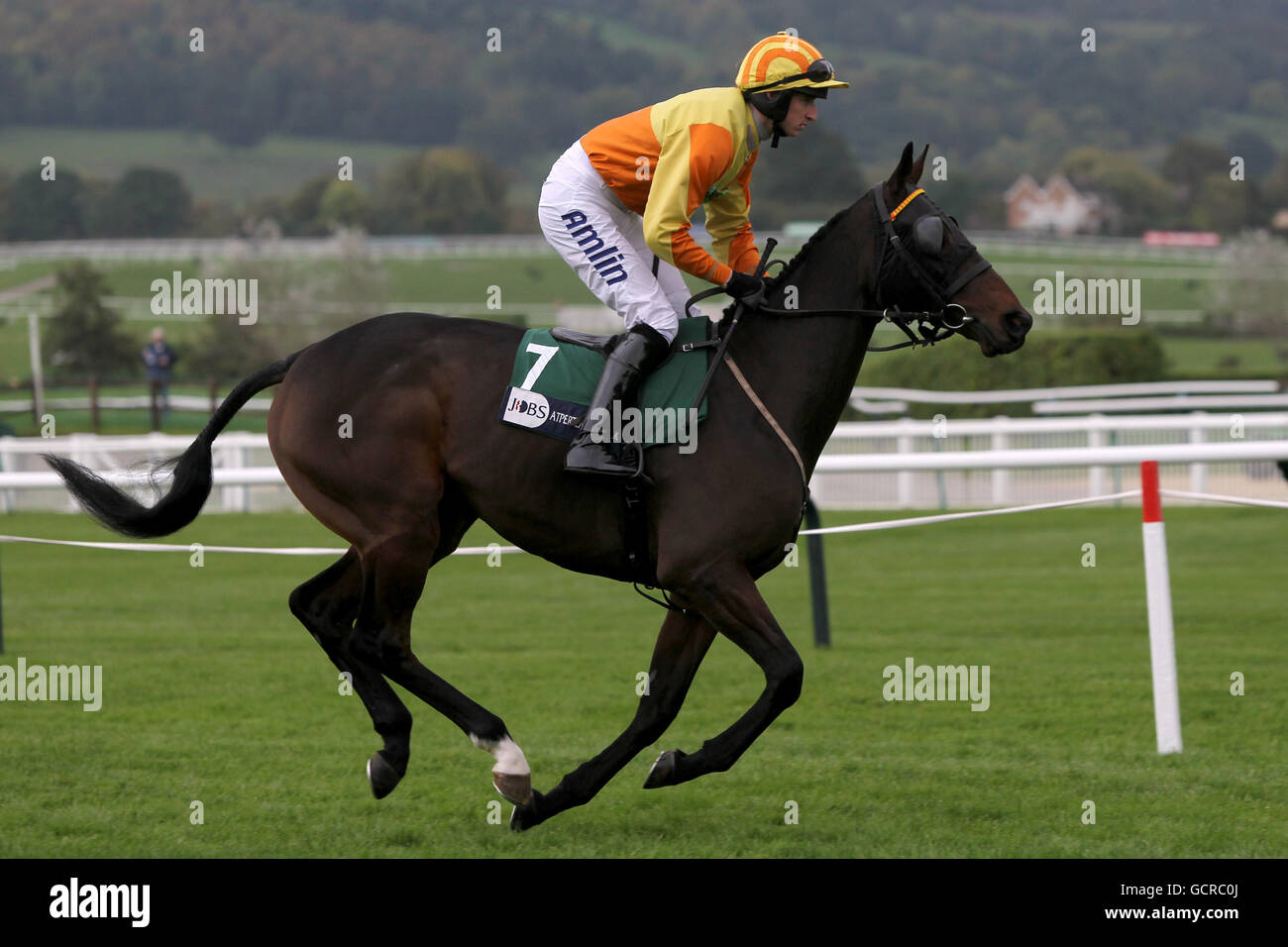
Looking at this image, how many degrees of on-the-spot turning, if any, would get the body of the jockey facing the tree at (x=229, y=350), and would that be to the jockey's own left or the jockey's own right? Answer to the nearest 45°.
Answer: approximately 90° to the jockey's own left

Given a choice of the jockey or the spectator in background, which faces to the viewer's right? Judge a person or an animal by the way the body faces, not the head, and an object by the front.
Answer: the jockey

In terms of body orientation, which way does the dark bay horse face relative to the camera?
to the viewer's right

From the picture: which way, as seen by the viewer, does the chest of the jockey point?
to the viewer's right

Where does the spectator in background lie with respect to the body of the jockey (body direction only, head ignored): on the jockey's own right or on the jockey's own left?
on the jockey's own left

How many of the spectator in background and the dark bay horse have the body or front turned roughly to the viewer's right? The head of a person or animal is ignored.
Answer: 1

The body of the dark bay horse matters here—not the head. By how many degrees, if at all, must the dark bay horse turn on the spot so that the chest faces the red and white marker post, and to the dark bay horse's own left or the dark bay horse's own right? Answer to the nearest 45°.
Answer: approximately 45° to the dark bay horse's own left

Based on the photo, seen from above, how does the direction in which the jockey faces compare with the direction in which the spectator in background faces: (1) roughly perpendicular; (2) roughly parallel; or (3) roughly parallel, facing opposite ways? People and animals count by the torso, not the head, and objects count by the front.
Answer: roughly perpendicular

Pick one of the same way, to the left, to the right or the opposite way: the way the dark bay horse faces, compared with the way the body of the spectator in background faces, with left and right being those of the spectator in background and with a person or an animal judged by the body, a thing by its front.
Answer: to the left

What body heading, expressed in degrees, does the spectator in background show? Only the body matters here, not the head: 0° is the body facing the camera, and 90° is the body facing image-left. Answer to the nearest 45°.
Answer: approximately 0°
